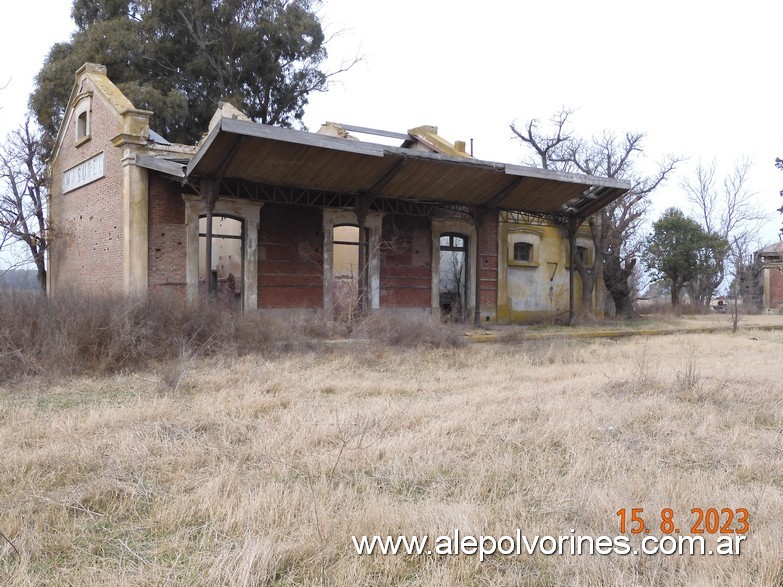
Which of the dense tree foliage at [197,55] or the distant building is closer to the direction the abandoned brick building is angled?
the distant building

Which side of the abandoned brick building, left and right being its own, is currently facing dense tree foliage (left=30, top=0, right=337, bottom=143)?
back

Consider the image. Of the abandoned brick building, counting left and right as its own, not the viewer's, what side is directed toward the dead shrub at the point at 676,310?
left

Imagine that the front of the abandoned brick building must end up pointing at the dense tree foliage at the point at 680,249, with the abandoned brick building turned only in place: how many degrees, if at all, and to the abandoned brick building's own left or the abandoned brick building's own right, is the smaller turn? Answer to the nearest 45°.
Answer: approximately 90° to the abandoned brick building's own left

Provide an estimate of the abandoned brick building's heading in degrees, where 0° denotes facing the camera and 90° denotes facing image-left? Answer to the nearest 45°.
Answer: approximately 315°
